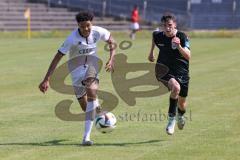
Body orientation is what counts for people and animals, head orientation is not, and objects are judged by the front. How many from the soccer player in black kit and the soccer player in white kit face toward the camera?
2

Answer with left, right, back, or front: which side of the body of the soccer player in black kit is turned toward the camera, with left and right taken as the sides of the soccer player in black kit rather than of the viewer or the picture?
front

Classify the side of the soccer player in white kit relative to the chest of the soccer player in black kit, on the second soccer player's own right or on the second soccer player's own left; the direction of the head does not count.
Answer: on the second soccer player's own right

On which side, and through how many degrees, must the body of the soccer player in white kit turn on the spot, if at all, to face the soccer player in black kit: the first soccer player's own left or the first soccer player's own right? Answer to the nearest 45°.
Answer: approximately 90° to the first soccer player's own left

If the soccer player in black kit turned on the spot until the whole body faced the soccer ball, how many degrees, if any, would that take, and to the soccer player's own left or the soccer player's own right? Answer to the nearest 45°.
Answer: approximately 45° to the soccer player's own right
